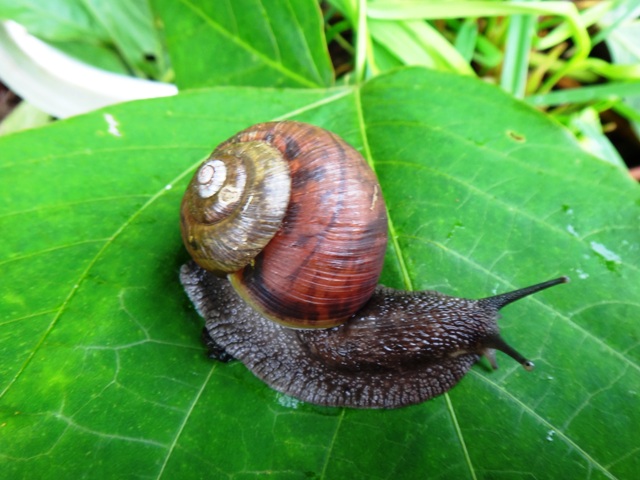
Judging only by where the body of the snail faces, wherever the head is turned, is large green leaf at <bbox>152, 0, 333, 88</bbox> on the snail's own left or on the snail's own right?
on the snail's own left

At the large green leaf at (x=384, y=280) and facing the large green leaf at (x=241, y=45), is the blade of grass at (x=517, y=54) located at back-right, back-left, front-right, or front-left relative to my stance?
front-right

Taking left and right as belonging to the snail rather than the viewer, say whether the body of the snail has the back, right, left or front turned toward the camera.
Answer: right

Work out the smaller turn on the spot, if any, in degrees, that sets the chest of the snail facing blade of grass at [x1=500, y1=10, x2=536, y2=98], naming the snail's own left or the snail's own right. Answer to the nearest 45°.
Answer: approximately 45° to the snail's own left

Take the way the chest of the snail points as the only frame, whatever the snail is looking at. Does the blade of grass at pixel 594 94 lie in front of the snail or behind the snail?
in front

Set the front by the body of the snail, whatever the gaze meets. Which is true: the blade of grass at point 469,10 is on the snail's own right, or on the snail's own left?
on the snail's own left

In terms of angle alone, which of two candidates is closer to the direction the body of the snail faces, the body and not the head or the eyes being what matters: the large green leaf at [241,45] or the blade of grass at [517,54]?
the blade of grass
